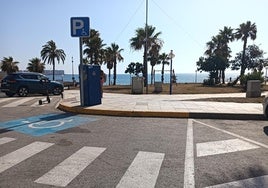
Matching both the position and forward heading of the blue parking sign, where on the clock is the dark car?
The dark car is roughly at 5 o'clock from the blue parking sign.

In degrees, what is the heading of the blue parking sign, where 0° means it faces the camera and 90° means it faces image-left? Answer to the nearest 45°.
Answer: approximately 0°

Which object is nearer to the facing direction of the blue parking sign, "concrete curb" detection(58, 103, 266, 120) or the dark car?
the concrete curb

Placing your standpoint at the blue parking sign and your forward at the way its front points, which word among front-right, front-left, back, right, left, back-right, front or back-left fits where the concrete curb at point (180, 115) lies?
front-left
